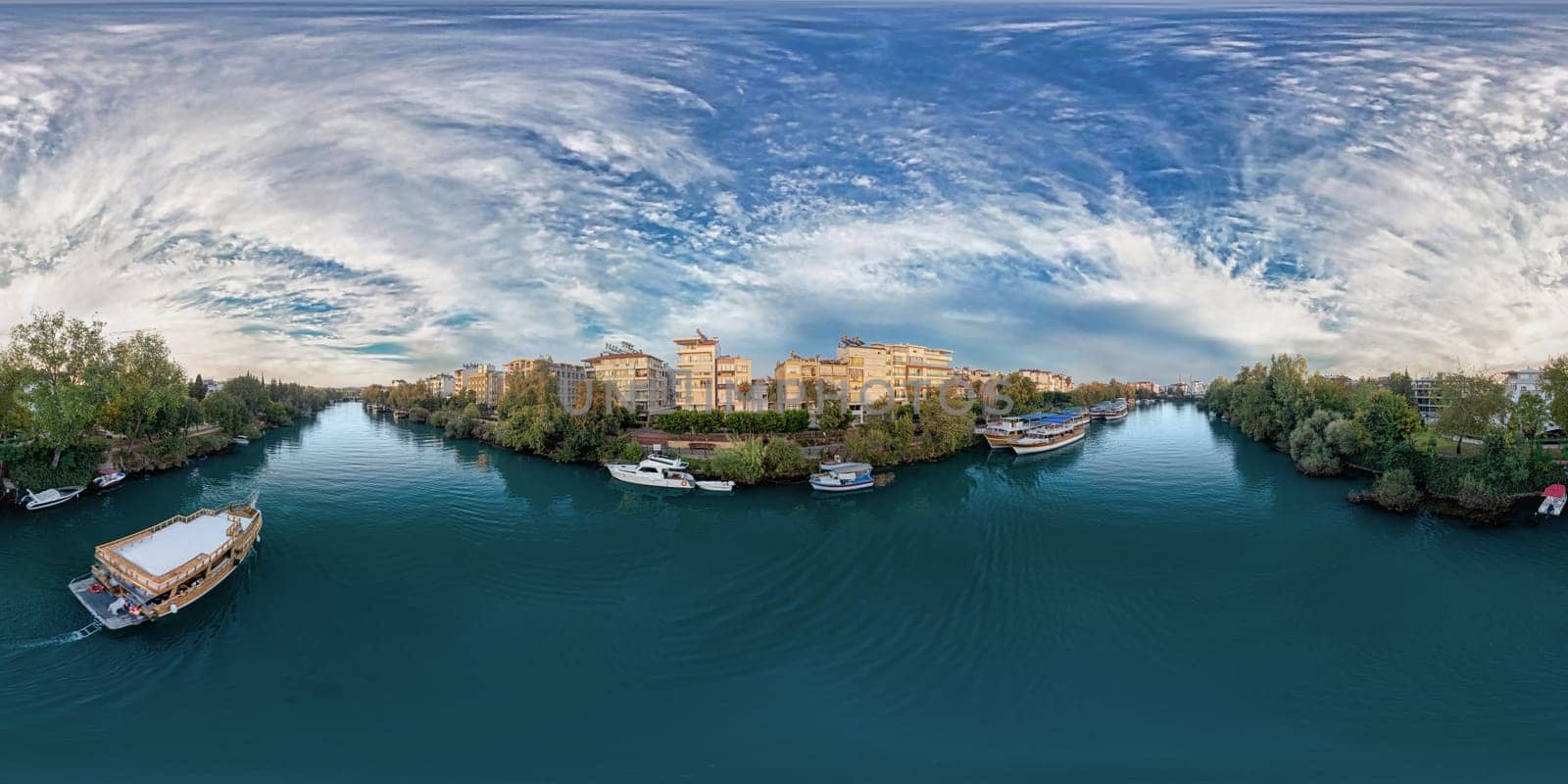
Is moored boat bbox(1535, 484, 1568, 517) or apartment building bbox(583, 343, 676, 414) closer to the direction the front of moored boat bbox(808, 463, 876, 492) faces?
the apartment building

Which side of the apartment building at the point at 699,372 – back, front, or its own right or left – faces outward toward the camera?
front

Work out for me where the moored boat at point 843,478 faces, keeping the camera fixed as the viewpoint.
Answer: facing to the left of the viewer

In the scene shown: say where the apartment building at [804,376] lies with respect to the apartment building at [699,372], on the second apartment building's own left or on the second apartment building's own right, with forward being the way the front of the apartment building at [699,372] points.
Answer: on the second apartment building's own left

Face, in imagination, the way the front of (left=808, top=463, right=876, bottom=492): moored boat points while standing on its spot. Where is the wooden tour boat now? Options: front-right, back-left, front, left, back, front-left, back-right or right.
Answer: front-left

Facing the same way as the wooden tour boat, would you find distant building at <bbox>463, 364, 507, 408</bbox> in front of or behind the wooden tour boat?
in front

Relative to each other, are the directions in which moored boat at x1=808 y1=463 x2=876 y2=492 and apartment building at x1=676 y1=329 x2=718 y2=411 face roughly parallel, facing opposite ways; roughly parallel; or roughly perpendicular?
roughly perpendicular

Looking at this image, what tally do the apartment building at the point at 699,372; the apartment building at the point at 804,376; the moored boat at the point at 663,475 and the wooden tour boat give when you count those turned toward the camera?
2

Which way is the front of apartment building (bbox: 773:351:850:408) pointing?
toward the camera

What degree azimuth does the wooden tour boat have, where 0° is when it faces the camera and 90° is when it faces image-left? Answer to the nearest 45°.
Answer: approximately 225°

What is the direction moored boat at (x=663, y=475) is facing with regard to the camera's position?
facing away from the viewer and to the left of the viewer

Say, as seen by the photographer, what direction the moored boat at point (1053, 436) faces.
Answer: facing the viewer and to the left of the viewer
